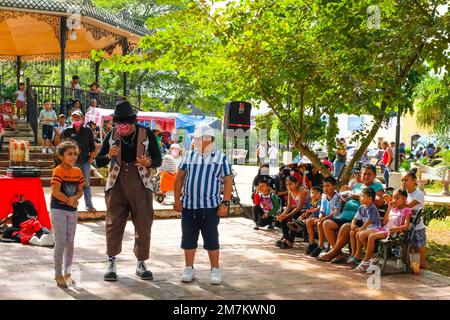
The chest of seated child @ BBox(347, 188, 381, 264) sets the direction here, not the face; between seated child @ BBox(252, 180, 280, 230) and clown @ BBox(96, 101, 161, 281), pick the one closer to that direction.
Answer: the clown

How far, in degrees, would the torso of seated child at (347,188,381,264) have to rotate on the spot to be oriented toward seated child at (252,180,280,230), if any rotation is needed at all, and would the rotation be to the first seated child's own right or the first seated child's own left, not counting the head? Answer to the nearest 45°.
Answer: approximately 90° to the first seated child's own right

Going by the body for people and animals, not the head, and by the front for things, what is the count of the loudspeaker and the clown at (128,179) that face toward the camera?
2

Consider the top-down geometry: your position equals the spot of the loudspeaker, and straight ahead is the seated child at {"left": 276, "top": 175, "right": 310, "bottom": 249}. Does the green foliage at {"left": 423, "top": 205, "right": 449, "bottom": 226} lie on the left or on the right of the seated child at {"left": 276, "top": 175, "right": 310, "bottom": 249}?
left

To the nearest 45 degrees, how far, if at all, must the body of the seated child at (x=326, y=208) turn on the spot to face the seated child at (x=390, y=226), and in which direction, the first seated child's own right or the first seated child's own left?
approximately 90° to the first seated child's own left
